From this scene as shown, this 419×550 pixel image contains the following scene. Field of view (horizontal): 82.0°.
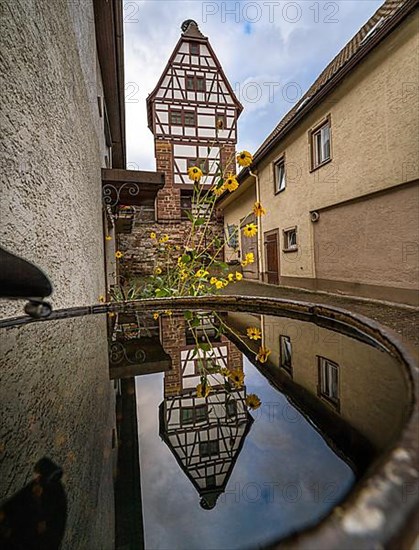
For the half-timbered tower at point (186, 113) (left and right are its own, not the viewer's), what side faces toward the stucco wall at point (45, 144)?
front

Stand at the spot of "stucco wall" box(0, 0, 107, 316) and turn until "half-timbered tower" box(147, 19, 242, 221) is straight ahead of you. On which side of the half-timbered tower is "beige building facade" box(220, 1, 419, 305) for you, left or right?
right

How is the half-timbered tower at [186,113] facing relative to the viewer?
toward the camera

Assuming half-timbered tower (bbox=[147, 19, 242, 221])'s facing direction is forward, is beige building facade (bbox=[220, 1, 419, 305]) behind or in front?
in front

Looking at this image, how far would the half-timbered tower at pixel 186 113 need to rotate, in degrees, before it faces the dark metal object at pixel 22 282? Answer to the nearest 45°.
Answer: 0° — it already faces it
